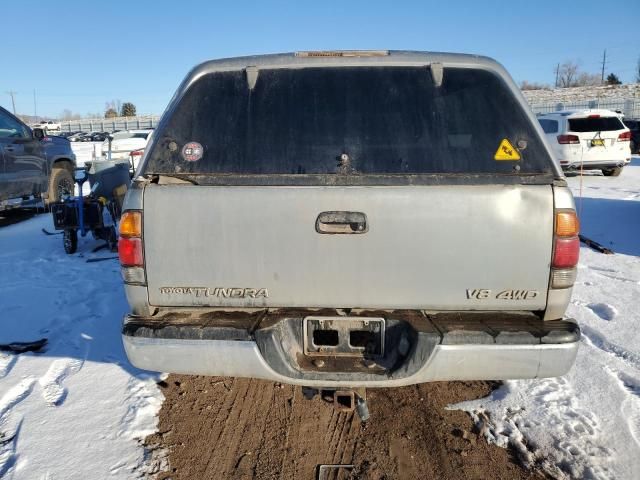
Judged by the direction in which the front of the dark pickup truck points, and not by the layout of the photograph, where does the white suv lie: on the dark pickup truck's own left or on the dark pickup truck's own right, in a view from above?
on the dark pickup truck's own right

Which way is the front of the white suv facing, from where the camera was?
facing away from the viewer and to the left of the viewer

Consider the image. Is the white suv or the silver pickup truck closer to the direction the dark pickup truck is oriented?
the white suv

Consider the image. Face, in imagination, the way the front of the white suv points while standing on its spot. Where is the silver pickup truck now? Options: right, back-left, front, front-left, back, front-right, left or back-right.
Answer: back-left

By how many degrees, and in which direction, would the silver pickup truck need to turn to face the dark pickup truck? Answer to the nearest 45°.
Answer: approximately 45° to its left

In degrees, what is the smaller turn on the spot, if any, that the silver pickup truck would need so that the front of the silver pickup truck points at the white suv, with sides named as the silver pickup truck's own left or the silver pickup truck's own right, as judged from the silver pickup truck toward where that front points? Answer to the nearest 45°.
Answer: approximately 45° to the silver pickup truck's own right

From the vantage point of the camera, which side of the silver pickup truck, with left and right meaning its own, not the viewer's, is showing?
back

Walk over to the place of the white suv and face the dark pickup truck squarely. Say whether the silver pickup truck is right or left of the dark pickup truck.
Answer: left
